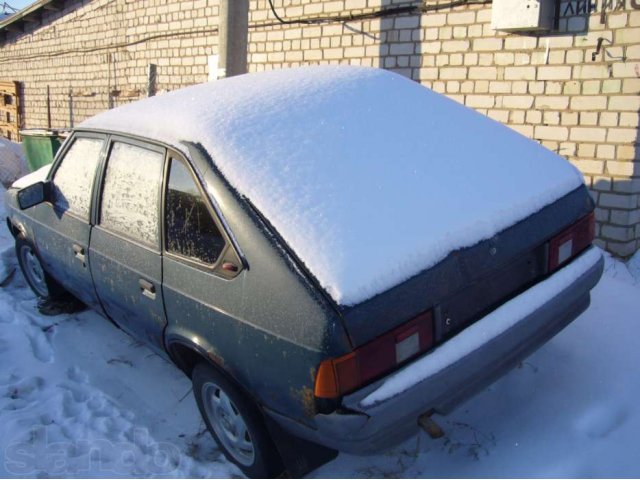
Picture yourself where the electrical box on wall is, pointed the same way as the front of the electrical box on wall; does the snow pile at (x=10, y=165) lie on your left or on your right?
on your right

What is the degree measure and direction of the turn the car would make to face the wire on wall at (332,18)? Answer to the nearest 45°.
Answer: approximately 45° to its right

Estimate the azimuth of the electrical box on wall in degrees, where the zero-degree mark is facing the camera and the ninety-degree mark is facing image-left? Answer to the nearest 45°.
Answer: approximately 45°

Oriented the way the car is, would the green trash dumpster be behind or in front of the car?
in front

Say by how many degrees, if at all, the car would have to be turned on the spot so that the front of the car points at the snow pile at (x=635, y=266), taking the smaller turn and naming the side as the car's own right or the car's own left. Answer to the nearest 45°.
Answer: approximately 90° to the car's own right

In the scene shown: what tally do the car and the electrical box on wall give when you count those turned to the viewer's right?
0

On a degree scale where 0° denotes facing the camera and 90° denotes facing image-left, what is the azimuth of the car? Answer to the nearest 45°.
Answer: approximately 135°
